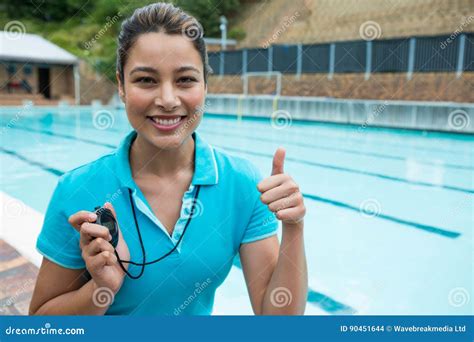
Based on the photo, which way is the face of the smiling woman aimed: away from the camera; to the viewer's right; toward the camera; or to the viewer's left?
toward the camera

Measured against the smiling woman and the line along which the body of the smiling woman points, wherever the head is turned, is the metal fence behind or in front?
behind

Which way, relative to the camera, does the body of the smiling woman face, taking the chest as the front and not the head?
toward the camera
